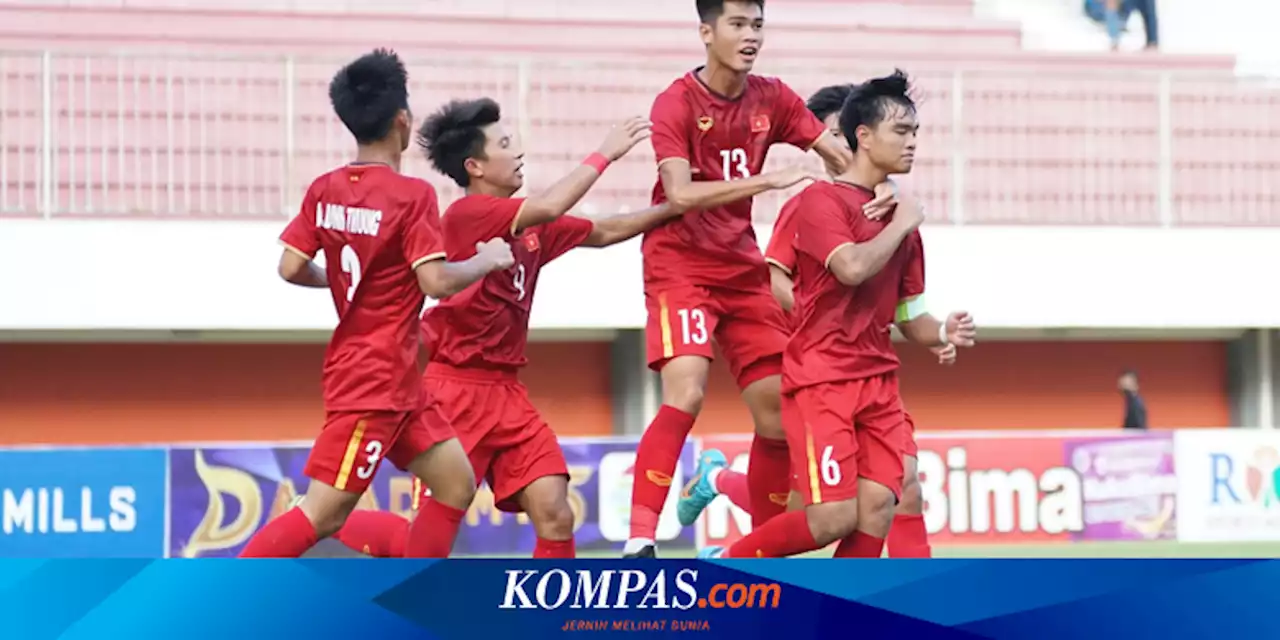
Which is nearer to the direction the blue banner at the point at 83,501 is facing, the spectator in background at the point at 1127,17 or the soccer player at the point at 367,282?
the soccer player

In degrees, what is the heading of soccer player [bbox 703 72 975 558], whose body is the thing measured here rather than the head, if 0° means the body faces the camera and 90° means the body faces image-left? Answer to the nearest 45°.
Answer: approximately 315°

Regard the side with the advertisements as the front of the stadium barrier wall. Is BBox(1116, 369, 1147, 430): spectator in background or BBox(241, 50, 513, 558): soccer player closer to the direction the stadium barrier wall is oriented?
the soccer player

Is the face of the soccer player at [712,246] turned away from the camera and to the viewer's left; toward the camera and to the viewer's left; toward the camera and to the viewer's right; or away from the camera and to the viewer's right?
toward the camera and to the viewer's right

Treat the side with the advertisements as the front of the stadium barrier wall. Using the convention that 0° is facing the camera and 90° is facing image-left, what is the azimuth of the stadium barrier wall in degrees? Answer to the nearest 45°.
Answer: approximately 0°

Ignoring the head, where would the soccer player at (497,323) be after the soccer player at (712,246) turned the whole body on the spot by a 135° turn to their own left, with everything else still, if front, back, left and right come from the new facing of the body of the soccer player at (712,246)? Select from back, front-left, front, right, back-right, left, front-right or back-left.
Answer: left

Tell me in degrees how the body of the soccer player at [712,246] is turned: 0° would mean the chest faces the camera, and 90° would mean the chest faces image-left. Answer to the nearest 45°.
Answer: approximately 315°
